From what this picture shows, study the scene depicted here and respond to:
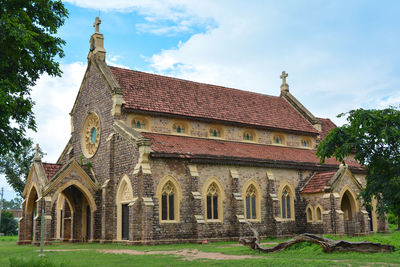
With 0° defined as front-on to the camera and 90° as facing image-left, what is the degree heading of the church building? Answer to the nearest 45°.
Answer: approximately 45°

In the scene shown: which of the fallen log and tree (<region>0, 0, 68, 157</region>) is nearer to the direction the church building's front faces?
the tree

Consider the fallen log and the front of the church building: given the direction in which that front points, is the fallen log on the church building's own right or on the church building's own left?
on the church building's own left
